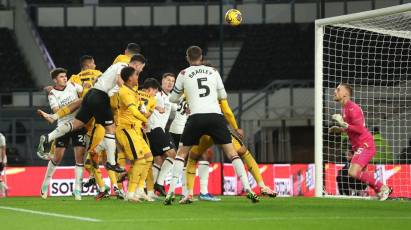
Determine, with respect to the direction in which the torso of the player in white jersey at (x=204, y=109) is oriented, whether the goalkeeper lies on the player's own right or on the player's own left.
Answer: on the player's own right

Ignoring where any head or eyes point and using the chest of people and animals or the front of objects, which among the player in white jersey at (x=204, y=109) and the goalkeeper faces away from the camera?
the player in white jersey

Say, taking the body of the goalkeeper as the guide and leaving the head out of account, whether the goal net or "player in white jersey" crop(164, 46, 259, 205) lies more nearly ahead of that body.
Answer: the player in white jersey

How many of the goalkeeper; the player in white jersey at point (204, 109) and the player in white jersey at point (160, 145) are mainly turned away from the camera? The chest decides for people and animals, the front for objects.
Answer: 1

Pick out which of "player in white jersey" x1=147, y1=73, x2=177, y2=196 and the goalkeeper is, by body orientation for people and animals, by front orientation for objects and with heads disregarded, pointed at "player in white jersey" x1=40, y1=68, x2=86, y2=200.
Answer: the goalkeeper

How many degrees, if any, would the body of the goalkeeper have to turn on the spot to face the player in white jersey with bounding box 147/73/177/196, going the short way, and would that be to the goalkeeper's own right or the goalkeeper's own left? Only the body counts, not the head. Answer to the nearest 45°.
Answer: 0° — they already face them

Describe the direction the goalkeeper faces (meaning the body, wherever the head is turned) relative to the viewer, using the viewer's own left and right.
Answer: facing to the left of the viewer

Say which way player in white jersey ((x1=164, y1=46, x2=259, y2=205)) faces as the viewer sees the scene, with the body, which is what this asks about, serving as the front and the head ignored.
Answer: away from the camera

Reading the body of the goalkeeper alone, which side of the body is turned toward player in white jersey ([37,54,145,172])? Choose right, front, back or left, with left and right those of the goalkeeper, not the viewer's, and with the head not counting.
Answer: front

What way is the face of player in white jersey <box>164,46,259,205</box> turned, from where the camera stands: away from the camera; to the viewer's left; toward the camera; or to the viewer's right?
away from the camera

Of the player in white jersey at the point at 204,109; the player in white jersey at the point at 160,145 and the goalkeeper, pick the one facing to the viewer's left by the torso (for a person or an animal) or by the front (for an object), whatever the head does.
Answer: the goalkeeper

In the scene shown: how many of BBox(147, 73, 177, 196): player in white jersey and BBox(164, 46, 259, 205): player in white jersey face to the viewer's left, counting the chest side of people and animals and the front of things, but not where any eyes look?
0

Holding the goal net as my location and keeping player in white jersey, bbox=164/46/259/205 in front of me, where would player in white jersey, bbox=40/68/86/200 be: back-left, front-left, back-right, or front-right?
front-right

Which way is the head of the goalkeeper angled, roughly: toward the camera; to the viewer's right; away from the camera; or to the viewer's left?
to the viewer's left

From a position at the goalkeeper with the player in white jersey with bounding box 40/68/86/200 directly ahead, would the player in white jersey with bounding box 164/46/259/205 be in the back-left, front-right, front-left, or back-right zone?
front-left

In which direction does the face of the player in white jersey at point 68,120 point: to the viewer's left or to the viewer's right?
to the viewer's right
